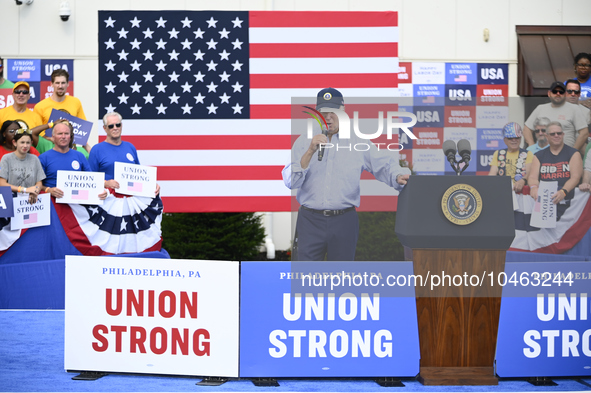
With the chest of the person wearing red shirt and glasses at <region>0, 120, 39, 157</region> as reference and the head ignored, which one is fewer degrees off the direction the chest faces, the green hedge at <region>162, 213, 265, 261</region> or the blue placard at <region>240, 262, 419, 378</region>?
the blue placard

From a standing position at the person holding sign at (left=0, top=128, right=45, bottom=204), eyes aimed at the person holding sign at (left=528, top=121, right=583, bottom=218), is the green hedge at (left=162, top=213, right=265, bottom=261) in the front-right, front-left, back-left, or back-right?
front-left

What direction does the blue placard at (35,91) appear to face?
toward the camera

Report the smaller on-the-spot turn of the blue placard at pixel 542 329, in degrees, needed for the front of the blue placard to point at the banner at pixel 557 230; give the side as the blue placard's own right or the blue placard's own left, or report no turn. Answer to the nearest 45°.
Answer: approximately 180°

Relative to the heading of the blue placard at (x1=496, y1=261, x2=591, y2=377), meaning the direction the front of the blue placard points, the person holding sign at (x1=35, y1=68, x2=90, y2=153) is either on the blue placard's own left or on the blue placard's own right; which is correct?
on the blue placard's own right

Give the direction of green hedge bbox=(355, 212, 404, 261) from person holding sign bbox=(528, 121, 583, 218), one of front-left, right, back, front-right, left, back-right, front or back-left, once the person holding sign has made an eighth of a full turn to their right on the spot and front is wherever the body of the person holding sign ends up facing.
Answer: front

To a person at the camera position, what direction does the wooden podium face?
facing the viewer

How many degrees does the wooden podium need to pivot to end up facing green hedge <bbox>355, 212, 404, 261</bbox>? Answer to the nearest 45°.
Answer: approximately 135° to its right

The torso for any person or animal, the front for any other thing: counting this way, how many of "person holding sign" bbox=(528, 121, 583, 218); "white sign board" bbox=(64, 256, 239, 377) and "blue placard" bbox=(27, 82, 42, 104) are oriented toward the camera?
3
